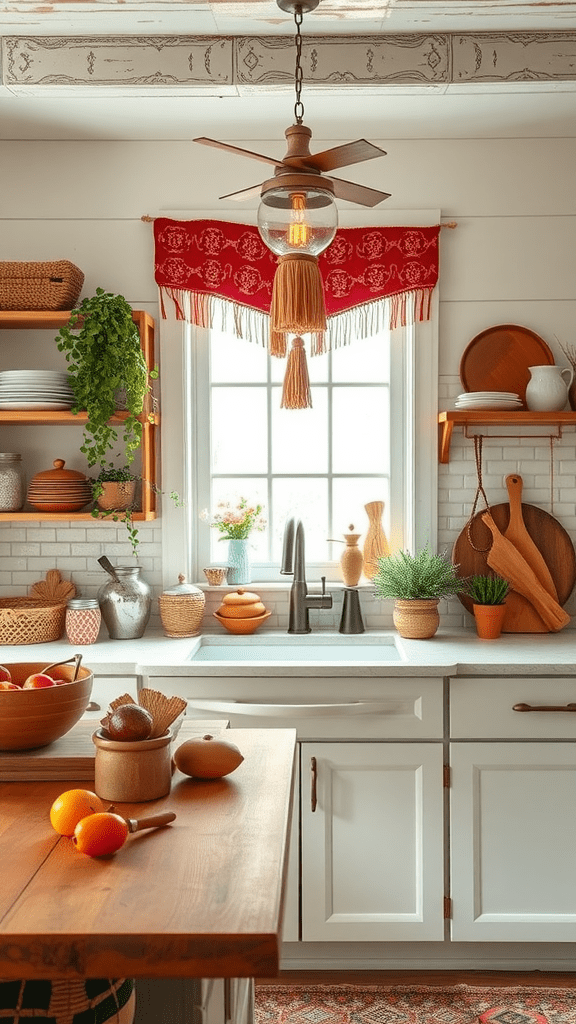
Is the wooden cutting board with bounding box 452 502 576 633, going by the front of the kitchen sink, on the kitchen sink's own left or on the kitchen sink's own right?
on the kitchen sink's own left

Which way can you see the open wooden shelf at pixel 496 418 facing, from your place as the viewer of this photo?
facing the viewer

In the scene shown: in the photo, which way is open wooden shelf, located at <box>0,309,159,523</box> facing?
toward the camera

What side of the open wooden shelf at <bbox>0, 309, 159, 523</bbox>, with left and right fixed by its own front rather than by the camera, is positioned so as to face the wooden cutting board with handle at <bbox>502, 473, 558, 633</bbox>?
left

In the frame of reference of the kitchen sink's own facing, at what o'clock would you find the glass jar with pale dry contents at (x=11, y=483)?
The glass jar with pale dry contents is roughly at 3 o'clock from the kitchen sink.

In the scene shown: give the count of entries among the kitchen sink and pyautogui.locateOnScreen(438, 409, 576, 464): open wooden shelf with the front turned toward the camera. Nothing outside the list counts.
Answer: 2

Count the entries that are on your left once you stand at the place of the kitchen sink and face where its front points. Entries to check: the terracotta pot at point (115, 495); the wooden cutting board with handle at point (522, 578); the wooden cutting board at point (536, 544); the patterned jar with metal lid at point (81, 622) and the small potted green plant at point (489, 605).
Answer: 3

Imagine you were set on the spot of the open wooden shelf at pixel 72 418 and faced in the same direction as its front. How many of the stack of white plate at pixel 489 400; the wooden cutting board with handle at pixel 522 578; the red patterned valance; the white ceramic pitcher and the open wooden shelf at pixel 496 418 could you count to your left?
5

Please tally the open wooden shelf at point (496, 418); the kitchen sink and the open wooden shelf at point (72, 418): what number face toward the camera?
3

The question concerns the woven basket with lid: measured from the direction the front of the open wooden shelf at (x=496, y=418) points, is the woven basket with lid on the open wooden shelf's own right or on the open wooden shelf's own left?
on the open wooden shelf's own right

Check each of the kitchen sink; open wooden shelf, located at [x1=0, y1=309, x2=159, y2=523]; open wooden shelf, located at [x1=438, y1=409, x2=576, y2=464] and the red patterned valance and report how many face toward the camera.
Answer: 4

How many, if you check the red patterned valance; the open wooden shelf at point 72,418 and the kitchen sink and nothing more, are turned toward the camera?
3

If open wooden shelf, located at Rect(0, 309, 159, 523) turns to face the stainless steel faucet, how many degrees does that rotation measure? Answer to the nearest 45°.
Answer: approximately 90° to its left

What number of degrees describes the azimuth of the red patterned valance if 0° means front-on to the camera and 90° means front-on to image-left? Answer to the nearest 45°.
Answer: approximately 0°

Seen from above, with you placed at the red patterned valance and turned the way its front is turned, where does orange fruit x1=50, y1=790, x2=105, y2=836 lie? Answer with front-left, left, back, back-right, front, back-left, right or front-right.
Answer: front
